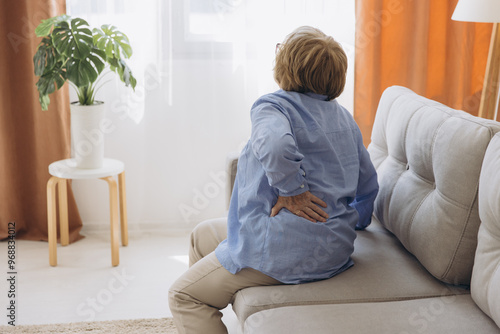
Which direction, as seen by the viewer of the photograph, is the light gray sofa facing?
facing the viewer and to the left of the viewer

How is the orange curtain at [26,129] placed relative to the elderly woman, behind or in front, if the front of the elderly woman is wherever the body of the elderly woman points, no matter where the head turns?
in front

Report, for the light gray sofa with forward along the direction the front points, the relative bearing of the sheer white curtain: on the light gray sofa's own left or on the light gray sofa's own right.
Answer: on the light gray sofa's own right

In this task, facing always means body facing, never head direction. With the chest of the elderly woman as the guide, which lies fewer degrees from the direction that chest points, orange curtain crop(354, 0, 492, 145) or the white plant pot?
the white plant pot

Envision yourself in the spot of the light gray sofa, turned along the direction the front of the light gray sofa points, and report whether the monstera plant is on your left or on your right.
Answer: on your right

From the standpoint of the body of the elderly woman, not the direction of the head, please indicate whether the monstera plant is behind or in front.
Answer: in front

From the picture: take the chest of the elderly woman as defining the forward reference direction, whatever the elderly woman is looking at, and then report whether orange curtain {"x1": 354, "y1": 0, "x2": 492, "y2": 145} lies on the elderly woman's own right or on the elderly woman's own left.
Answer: on the elderly woman's own right

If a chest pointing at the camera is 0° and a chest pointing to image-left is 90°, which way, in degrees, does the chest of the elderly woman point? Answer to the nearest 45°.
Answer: approximately 135°

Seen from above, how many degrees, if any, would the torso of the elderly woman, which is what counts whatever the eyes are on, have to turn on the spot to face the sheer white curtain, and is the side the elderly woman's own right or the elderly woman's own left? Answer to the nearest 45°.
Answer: approximately 45° to the elderly woman's own right

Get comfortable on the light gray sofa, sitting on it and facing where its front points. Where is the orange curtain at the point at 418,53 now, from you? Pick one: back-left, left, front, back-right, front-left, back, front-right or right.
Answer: back-right
